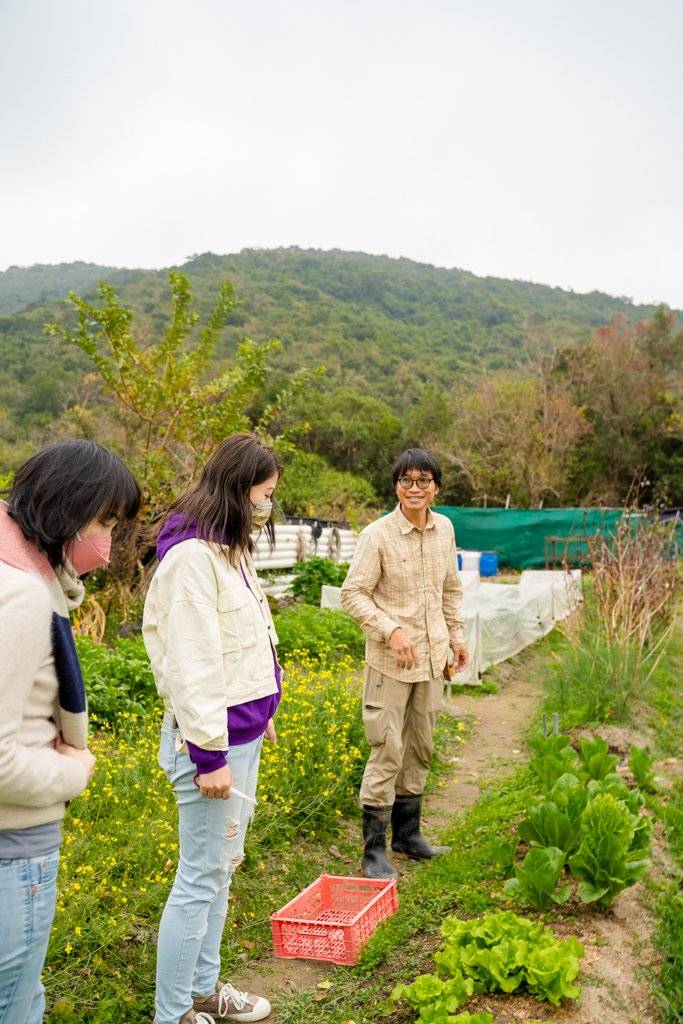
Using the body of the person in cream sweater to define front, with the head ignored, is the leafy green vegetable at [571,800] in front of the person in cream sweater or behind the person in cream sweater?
in front

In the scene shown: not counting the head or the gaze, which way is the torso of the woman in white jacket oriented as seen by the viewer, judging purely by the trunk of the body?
to the viewer's right

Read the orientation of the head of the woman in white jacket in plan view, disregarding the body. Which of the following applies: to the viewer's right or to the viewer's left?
to the viewer's right

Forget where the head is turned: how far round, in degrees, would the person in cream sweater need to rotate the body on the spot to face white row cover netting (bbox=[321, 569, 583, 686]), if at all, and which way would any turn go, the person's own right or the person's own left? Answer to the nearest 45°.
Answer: approximately 45° to the person's own left

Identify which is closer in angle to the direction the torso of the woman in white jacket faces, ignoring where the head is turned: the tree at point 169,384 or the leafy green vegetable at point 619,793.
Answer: the leafy green vegetable

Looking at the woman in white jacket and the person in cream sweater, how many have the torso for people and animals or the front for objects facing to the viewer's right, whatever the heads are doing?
2

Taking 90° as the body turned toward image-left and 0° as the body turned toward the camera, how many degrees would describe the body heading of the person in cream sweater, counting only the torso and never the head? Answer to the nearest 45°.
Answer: approximately 270°

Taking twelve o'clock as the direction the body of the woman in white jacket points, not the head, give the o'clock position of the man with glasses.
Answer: The man with glasses is roughly at 10 o'clock from the woman in white jacket.

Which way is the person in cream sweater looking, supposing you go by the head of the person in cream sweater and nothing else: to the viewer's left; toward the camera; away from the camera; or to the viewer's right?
to the viewer's right

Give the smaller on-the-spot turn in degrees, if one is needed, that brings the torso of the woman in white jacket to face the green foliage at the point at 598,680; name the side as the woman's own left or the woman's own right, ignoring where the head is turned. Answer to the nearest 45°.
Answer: approximately 45° to the woman's own left

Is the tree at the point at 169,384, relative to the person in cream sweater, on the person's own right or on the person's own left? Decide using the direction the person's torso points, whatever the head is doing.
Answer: on the person's own left
